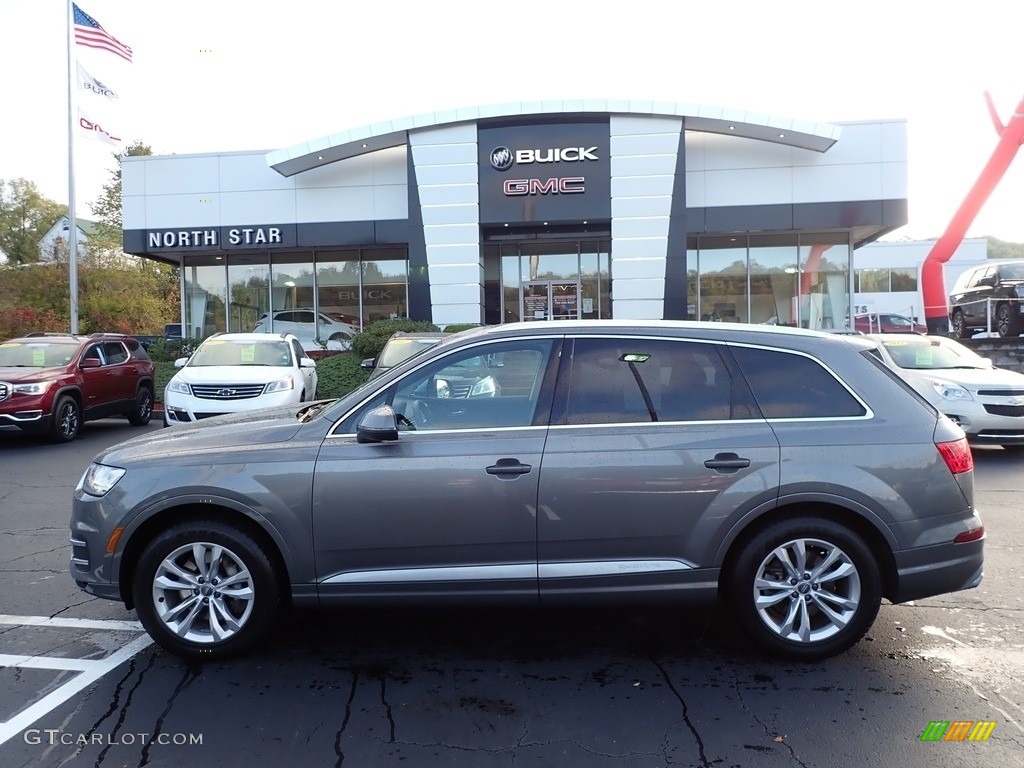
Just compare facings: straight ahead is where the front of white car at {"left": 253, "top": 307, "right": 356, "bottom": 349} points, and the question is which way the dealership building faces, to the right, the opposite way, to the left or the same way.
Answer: to the right

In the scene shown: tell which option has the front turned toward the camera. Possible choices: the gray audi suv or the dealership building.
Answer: the dealership building

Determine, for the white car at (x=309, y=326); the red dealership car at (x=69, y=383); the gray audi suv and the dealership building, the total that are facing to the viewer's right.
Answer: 1

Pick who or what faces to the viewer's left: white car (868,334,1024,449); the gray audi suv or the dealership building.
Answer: the gray audi suv

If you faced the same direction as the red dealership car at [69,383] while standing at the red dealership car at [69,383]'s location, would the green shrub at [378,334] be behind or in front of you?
behind

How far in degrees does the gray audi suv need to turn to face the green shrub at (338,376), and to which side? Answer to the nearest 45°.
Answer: approximately 90° to its right

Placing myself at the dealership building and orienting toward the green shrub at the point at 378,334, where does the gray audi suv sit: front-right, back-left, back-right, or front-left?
front-left

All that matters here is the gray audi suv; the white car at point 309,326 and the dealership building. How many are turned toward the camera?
1

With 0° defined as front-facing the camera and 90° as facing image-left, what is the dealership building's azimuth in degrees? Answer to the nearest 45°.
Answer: approximately 0°

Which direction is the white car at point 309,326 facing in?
to the viewer's right

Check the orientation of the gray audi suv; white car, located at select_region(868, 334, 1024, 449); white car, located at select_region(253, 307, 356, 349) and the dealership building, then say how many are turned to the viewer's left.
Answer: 1

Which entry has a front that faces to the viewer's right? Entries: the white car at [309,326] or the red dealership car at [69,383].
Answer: the white car

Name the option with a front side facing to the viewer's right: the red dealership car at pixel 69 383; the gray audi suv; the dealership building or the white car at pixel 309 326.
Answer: the white car

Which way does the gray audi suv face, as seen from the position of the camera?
facing to the left of the viewer

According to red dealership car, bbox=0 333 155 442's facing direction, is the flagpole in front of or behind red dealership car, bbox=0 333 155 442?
behind

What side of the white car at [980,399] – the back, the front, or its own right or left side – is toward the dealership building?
back

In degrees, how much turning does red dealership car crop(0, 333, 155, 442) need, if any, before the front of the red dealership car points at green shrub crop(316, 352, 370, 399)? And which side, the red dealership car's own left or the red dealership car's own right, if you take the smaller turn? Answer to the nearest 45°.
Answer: approximately 180°

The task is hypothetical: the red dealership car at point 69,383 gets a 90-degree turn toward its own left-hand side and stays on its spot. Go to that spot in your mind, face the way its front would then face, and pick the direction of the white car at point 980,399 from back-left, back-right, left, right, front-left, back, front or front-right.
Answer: front
